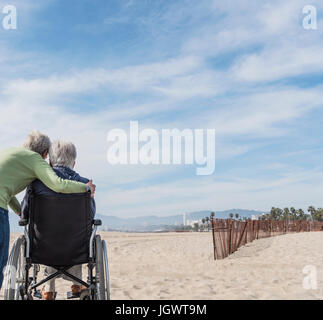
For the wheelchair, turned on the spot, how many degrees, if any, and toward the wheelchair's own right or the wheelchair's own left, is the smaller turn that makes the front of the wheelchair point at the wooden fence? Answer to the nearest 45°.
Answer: approximately 45° to the wheelchair's own right

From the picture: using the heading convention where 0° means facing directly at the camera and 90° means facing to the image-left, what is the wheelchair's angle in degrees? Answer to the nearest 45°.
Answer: approximately 180°

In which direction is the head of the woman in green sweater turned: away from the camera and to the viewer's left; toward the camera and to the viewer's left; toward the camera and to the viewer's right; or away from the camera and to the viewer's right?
away from the camera and to the viewer's right

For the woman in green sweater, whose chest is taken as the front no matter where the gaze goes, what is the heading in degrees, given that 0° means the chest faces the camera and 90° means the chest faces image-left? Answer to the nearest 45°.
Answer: approximately 225°
